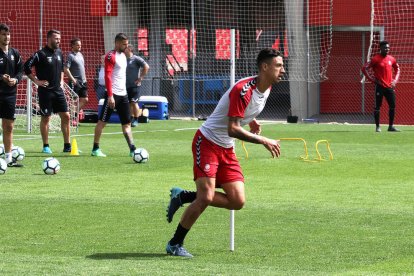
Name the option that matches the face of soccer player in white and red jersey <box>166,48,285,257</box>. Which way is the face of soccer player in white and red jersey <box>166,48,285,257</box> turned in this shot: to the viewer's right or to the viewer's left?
to the viewer's right

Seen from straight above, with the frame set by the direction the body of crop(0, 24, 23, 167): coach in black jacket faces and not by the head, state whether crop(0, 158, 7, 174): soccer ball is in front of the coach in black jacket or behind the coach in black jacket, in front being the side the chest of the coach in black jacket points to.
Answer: in front

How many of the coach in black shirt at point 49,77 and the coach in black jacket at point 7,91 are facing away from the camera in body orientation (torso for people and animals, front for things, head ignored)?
0

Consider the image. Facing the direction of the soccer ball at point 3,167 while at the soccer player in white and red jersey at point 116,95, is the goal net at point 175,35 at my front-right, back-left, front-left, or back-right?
back-right

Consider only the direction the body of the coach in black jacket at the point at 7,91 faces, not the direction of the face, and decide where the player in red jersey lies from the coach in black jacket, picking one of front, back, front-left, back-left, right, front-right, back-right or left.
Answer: back-left

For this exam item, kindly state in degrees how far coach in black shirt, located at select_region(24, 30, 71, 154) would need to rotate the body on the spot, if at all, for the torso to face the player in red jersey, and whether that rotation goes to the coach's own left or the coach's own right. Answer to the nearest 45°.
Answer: approximately 90° to the coach's own left

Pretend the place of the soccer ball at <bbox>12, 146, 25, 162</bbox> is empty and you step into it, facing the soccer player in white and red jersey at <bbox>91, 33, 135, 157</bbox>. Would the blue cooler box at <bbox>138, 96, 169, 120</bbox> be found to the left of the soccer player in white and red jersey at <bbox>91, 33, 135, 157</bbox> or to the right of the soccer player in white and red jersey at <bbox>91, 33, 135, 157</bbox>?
left

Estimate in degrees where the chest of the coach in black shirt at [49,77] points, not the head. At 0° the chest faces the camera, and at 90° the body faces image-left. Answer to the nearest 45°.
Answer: approximately 315°

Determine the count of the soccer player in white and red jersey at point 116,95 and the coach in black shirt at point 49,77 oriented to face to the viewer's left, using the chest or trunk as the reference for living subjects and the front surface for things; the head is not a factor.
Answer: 0

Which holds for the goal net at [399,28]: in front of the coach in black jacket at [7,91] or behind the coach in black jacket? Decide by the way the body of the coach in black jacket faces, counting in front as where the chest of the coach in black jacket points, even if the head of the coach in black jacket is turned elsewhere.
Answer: behind

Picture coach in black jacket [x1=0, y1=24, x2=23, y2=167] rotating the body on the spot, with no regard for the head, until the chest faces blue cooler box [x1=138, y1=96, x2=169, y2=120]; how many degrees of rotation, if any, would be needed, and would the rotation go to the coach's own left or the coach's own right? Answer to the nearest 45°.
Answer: approximately 180°

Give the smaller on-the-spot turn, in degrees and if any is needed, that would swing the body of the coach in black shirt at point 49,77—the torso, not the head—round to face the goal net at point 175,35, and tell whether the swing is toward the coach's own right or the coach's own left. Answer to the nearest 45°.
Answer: approximately 135° to the coach's own left
